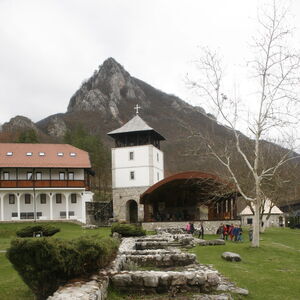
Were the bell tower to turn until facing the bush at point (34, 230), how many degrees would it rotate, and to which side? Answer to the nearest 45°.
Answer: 0° — it already faces it

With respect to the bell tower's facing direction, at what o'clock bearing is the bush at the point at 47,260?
The bush is roughly at 12 o'clock from the bell tower.

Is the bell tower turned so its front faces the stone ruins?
yes

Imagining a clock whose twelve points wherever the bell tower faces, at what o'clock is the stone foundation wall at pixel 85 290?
The stone foundation wall is roughly at 12 o'clock from the bell tower.

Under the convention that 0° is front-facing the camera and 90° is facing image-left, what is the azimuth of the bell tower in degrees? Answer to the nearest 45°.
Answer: approximately 0°

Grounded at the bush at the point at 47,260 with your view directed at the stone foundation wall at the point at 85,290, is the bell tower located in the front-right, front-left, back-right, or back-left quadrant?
back-left
